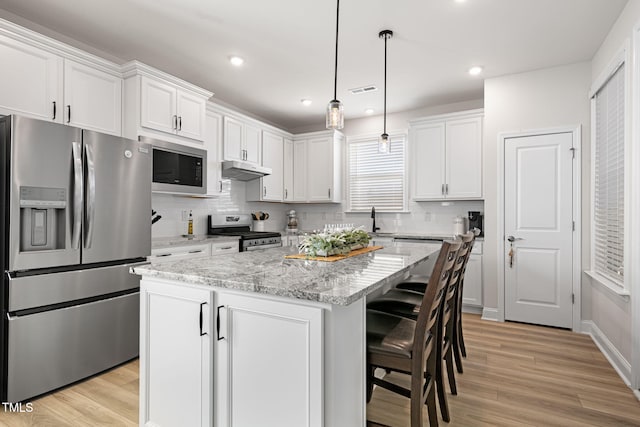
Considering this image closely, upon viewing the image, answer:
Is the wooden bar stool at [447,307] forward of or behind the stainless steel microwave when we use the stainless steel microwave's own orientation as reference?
forward

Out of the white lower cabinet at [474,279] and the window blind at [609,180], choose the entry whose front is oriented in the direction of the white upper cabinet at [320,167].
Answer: the window blind

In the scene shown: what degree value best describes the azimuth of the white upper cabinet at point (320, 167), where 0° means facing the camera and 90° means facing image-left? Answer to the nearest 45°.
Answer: approximately 45°

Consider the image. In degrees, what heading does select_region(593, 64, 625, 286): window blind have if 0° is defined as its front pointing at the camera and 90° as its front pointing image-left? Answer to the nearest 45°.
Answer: approximately 90°

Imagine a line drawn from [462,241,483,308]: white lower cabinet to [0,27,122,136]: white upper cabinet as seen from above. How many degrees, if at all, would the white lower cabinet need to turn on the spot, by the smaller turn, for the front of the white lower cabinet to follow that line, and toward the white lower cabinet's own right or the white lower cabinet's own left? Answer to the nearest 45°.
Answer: approximately 45° to the white lower cabinet's own right

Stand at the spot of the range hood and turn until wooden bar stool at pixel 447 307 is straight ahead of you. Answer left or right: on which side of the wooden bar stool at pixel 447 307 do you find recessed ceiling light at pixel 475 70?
left

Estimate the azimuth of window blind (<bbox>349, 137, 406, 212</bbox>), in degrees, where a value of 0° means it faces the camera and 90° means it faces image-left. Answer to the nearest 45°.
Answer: approximately 0°

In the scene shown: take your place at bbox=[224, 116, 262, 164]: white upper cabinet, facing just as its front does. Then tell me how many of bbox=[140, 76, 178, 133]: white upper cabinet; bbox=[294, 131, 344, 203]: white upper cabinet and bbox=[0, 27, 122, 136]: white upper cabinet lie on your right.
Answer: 2

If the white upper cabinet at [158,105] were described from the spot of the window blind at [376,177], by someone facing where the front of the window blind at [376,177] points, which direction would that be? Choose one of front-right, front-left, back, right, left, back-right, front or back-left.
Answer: front-right

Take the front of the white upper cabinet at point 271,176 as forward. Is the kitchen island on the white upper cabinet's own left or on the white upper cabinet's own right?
on the white upper cabinet's own right

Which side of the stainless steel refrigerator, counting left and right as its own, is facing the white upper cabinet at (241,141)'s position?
left

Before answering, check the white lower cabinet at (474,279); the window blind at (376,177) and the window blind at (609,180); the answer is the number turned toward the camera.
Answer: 2

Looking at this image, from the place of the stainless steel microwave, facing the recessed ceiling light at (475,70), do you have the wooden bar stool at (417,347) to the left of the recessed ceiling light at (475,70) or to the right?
right

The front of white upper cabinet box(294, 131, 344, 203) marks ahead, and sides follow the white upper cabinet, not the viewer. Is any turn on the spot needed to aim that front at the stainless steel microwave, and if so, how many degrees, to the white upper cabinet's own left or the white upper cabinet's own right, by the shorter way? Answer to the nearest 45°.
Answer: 0° — it already faces it
